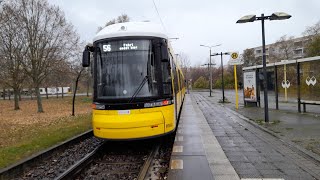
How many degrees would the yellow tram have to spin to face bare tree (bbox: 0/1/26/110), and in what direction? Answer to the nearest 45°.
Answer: approximately 135° to its right

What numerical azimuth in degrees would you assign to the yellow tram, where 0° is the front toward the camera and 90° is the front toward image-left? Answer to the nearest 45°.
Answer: approximately 0°

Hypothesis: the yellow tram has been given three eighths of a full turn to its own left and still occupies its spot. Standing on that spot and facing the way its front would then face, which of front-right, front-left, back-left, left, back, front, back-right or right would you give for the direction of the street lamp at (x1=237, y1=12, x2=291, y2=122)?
front
